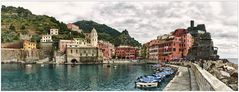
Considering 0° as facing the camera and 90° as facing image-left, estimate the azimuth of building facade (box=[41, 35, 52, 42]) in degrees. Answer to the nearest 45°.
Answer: approximately 0°

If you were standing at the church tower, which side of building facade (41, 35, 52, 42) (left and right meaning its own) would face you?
left

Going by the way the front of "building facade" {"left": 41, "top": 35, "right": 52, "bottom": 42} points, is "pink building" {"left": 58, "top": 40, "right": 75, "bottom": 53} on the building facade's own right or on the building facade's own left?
on the building facade's own left

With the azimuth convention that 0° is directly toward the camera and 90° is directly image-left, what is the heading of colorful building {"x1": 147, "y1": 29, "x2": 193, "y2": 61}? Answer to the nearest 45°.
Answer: approximately 45°
